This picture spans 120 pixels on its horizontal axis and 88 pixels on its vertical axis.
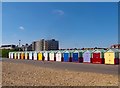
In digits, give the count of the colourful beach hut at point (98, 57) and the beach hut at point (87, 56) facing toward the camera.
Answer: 2

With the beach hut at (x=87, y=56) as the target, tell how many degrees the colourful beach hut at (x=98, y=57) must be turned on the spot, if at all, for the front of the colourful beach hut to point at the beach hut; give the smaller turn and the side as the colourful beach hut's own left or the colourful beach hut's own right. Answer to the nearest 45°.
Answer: approximately 135° to the colourful beach hut's own right

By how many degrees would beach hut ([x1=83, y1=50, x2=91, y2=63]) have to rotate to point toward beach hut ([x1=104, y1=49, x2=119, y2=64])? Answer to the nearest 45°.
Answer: approximately 45° to its left

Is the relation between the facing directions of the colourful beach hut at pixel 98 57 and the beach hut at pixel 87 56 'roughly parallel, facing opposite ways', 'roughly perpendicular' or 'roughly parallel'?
roughly parallel

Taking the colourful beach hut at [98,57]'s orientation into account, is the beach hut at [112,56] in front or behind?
in front

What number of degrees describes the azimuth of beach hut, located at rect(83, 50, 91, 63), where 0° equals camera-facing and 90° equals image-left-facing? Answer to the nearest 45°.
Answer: approximately 0°
